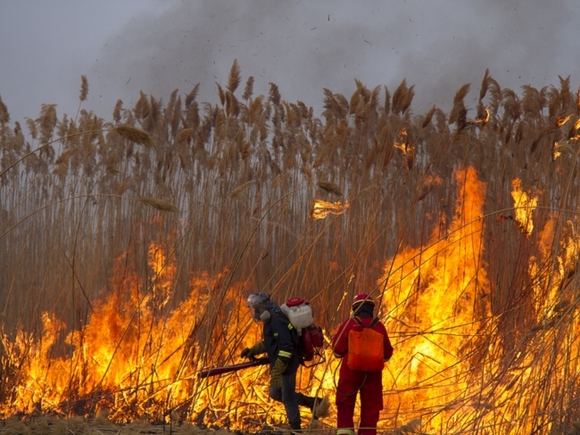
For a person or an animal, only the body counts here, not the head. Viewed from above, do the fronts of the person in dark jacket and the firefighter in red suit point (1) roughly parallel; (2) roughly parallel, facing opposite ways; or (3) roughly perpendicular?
roughly perpendicular

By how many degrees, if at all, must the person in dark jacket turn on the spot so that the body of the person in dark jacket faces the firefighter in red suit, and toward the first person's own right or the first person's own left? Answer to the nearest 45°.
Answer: approximately 135° to the first person's own left

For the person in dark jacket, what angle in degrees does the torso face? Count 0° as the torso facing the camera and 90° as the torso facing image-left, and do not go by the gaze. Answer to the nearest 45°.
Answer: approximately 90°

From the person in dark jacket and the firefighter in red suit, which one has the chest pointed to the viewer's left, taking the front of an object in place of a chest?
the person in dark jacket

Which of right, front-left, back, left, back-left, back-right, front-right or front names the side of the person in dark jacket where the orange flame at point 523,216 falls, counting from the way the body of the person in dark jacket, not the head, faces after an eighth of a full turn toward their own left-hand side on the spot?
back-left

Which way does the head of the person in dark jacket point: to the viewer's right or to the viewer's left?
to the viewer's left

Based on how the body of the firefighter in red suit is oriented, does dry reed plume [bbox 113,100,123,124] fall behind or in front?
in front

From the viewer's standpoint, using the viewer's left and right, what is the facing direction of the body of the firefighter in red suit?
facing away from the viewer

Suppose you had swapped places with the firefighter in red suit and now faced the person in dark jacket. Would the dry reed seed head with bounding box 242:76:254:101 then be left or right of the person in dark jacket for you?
right

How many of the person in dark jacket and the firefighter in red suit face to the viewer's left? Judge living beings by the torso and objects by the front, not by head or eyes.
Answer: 1
